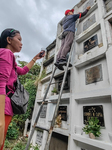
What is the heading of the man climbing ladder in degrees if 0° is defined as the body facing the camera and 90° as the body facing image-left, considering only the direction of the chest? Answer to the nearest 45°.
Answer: approximately 225°

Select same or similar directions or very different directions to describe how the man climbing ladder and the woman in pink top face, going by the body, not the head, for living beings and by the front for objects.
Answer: same or similar directions

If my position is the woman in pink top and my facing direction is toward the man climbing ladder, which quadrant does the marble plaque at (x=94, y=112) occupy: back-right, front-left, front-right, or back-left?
front-right

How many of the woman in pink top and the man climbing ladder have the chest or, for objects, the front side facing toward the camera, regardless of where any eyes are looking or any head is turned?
0

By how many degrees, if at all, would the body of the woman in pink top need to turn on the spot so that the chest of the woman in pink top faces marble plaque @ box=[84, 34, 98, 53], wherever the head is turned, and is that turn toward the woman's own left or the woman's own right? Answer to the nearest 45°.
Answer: approximately 45° to the woman's own left

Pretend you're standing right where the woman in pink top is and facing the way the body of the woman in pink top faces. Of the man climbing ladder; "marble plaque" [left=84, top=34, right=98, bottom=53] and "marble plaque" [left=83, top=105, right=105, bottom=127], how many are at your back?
0

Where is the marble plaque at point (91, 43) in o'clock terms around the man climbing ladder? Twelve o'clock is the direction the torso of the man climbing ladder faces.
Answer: The marble plaque is roughly at 1 o'clock from the man climbing ladder.

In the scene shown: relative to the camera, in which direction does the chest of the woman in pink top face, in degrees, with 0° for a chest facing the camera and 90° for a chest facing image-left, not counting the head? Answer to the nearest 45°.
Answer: approximately 270°

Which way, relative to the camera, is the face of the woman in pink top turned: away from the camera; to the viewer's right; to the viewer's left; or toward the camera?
to the viewer's right

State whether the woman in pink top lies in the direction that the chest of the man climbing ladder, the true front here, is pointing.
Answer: no
